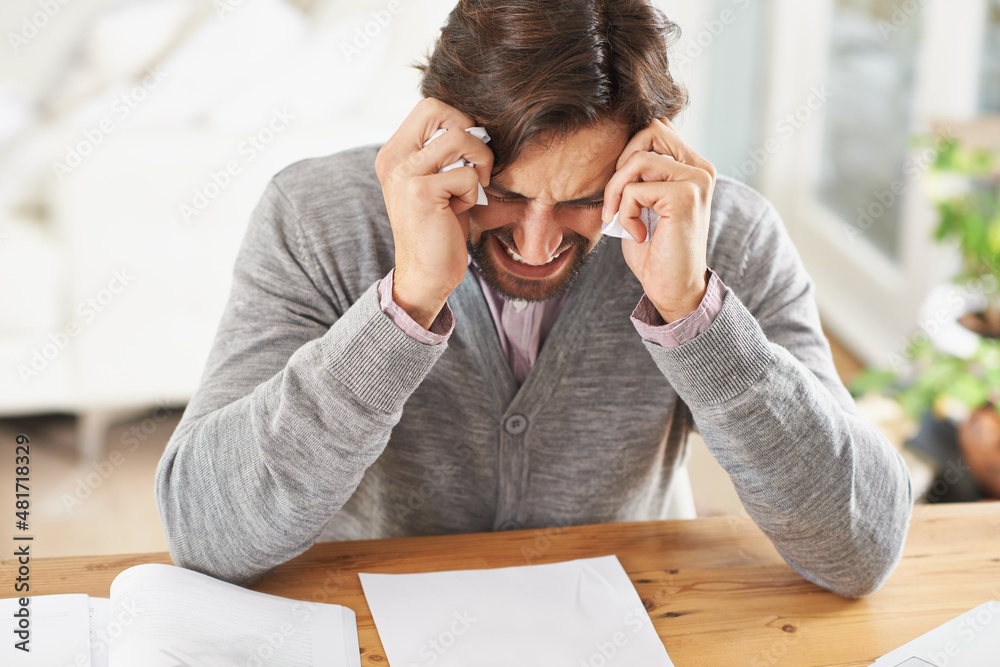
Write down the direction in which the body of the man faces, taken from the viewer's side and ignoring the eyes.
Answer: toward the camera

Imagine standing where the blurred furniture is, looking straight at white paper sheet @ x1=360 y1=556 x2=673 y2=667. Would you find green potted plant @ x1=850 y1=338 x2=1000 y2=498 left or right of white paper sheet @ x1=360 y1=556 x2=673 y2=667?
left

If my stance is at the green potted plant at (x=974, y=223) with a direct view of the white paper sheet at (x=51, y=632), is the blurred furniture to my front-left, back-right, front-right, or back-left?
front-right

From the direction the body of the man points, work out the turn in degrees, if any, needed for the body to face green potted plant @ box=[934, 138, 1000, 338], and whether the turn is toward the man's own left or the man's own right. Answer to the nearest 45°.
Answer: approximately 135° to the man's own left

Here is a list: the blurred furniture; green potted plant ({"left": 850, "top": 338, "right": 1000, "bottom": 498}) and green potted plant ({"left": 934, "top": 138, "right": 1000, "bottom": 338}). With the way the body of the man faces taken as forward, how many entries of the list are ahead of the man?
0

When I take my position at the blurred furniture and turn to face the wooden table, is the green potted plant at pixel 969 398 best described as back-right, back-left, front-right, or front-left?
front-left

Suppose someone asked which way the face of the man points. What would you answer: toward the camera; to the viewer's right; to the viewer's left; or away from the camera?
toward the camera
